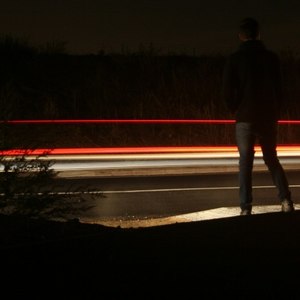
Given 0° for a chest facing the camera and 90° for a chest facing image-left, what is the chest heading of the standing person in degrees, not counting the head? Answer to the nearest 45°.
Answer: approximately 180°
